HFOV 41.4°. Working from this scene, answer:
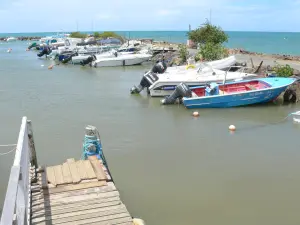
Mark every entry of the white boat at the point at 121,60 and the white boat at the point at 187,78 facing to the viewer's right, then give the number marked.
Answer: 2

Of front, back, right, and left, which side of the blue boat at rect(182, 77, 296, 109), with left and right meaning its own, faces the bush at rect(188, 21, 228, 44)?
left

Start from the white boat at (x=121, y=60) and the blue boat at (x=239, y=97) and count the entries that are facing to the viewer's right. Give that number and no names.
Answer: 2

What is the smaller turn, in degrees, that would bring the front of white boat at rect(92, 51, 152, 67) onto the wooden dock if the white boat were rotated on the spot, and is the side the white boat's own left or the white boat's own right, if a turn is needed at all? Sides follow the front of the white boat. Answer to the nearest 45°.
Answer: approximately 90° to the white boat's own right

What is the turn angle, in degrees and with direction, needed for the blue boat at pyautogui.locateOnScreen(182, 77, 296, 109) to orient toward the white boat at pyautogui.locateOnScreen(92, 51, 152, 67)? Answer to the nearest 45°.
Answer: approximately 135° to its left

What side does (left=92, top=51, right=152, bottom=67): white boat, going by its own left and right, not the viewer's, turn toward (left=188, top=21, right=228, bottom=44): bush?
front

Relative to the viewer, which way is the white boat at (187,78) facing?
to the viewer's right

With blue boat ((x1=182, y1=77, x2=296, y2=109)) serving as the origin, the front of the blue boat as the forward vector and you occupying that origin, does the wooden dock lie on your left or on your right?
on your right

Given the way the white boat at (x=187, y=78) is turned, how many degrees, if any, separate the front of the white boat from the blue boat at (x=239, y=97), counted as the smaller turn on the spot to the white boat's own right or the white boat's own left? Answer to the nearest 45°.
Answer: approximately 45° to the white boat's own right

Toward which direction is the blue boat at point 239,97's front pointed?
to the viewer's right

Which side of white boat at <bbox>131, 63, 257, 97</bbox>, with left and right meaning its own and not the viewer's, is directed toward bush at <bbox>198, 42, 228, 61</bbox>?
left

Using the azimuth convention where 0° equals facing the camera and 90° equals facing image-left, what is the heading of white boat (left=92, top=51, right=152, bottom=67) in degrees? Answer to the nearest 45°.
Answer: approximately 270°
